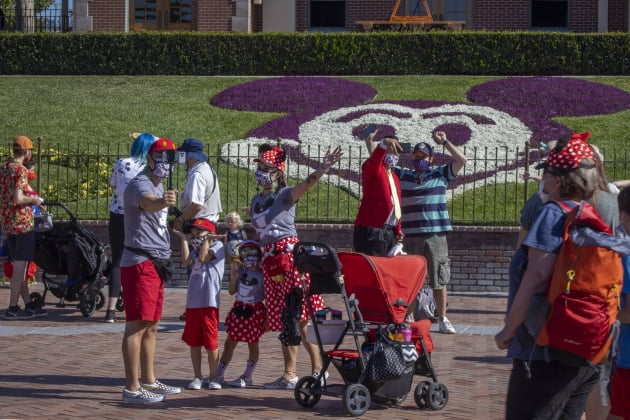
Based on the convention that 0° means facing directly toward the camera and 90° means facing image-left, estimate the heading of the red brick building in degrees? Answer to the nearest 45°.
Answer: approximately 0°

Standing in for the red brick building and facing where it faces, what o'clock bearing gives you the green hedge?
The green hedge is roughly at 12 o'clock from the red brick building.

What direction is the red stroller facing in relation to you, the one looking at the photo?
facing away from the viewer and to the right of the viewer

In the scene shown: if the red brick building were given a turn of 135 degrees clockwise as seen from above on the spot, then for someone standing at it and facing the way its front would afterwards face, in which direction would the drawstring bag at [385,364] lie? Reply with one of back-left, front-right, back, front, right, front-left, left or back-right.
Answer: back-left

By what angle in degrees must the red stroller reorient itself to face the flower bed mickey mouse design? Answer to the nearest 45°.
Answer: approximately 45° to its left

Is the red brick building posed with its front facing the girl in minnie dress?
yes

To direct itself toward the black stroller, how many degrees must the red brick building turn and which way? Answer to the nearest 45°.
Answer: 0° — it already faces it

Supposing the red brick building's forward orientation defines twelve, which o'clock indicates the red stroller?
The red stroller is roughly at 12 o'clock from the red brick building.

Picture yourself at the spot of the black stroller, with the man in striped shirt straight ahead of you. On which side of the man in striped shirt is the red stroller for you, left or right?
right

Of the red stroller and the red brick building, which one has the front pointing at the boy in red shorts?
the red brick building

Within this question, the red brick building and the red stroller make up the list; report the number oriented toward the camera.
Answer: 1

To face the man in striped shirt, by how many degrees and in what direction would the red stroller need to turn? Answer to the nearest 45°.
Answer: approximately 45° to its left

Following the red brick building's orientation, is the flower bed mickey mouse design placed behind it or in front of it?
in front

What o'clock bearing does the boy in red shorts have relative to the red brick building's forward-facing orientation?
The boy in red shorts is roughly at 12 o'clock from the red brick building.

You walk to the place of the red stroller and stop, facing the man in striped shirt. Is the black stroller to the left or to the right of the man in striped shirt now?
left
